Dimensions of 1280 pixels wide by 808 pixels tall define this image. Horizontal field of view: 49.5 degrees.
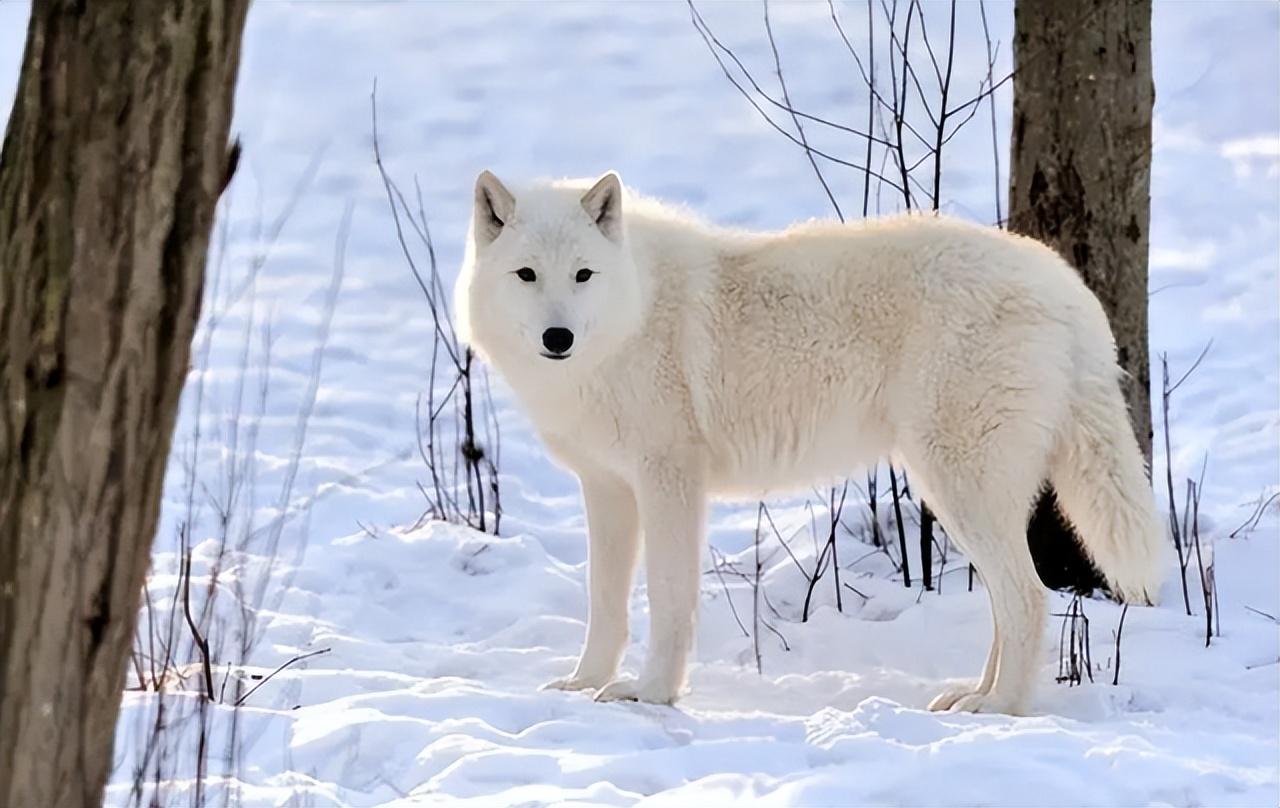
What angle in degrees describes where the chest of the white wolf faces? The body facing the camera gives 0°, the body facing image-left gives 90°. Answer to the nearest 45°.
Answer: approximately 90°
